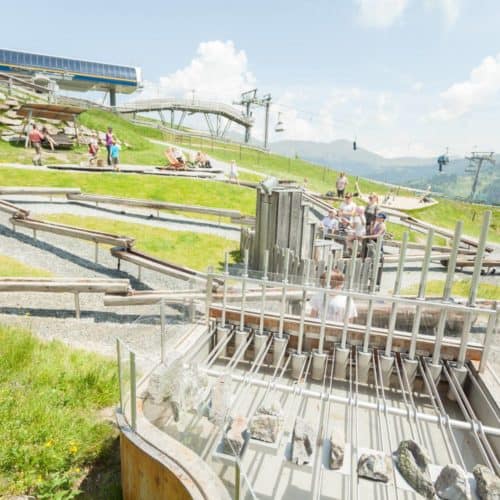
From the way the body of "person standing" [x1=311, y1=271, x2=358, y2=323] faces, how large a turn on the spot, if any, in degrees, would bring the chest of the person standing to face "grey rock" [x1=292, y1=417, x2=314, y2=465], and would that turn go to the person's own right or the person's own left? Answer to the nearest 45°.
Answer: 0° — they already face it

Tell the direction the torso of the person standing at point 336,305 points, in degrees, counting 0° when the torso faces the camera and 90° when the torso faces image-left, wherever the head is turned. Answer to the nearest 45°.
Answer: approximately 0°

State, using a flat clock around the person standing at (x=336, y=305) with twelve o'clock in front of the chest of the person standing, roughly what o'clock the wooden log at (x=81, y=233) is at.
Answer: The wooden log is roughly at 4 o'clock from the person standing.

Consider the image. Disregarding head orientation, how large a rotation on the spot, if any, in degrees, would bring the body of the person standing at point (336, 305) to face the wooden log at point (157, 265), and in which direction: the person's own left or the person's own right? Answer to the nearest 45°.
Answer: approximately 135° to the person's own right

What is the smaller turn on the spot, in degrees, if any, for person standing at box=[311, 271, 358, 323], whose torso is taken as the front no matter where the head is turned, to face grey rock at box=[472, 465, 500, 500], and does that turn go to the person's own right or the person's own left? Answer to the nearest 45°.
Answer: approximately 45° to the person's own left

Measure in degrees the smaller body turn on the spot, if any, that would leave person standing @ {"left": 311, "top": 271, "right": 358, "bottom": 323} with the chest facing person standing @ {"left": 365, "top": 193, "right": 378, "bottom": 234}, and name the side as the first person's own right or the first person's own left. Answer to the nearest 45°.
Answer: approximately 180°

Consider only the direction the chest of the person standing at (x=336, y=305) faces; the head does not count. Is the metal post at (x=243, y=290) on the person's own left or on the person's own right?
on the person's own right

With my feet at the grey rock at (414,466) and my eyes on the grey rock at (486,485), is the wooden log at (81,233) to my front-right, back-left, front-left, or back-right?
back-left

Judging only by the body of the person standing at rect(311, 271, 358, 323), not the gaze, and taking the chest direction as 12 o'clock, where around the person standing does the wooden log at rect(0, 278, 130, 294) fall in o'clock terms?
The wooden log is roughly at 3 o'clock from the person standing.

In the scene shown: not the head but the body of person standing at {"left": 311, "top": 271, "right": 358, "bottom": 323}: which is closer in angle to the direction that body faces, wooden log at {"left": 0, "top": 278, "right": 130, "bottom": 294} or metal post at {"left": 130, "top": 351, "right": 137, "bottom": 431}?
the metal post

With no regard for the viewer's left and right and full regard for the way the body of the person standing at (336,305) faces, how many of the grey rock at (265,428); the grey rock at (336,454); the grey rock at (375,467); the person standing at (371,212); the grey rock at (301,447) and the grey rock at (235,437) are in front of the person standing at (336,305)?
5

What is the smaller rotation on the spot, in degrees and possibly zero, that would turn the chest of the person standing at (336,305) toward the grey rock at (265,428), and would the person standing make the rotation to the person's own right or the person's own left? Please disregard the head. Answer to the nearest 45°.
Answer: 0° — they already face it

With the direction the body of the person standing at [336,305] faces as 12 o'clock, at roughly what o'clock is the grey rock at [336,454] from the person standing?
The grey rock is roughly at 12 o'clock from the person standing.

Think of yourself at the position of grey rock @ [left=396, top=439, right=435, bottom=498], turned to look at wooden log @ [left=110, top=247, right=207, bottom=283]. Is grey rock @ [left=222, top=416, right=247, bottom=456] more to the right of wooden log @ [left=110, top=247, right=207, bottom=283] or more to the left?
left
